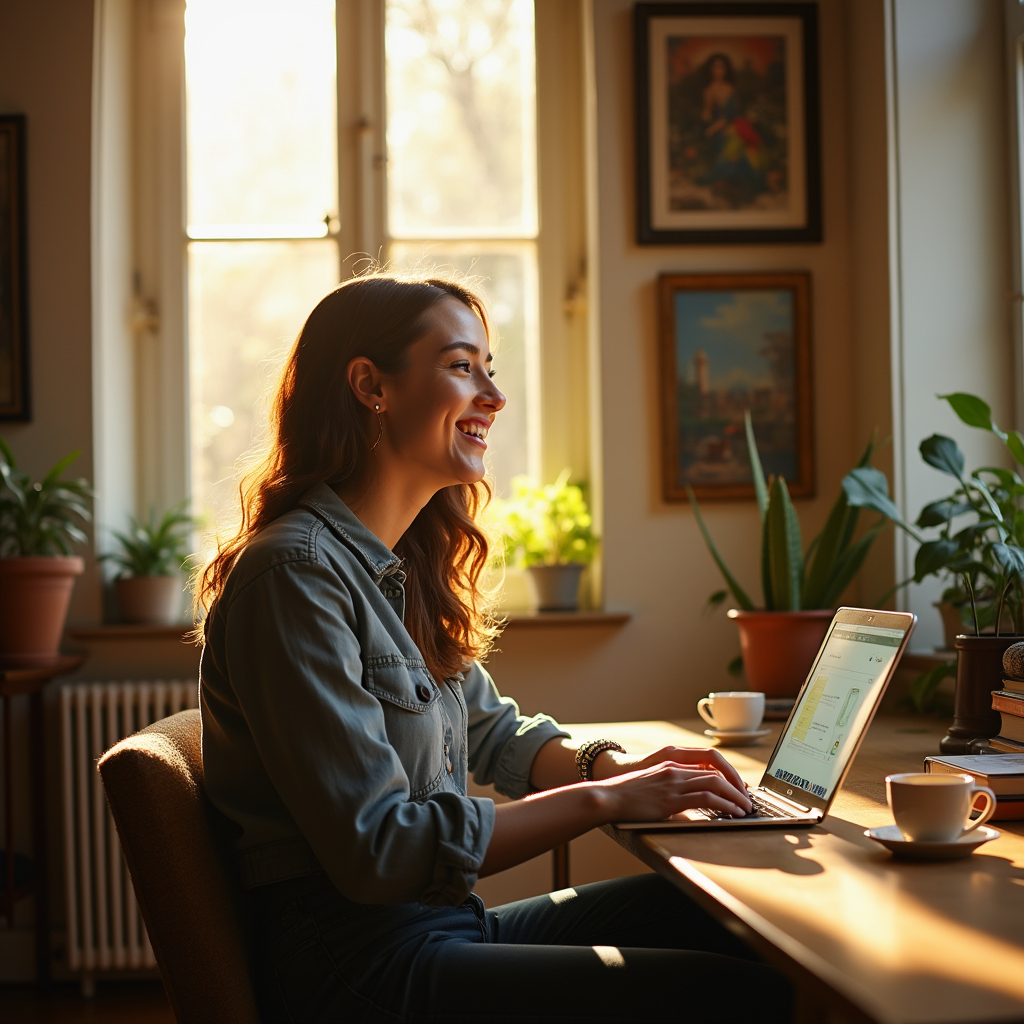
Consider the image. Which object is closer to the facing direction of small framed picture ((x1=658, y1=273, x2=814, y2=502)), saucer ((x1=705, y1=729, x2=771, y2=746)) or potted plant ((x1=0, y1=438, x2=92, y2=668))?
the saucer

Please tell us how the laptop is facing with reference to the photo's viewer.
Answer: facing to the left of the viewer

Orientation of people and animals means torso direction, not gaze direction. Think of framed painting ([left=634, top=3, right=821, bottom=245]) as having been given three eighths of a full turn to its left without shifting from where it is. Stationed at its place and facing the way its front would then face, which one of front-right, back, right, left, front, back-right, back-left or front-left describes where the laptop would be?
back-right

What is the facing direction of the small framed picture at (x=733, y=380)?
toward the camera

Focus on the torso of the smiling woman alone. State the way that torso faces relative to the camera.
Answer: to the viewer's right

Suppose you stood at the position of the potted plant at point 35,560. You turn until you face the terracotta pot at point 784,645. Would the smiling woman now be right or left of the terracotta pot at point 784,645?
right

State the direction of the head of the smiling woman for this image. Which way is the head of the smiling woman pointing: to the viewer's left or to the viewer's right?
to the viewer's right

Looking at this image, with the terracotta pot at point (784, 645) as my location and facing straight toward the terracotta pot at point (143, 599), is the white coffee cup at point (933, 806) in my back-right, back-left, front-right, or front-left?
back-left

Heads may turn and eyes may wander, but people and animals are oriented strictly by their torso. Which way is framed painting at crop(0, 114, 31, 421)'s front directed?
toward the camera

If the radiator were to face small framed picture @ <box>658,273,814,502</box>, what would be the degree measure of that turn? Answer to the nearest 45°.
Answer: approximately 90° to its left

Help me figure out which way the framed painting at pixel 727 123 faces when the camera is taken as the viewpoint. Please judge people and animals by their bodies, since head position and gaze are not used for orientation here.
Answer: facing the viewer
